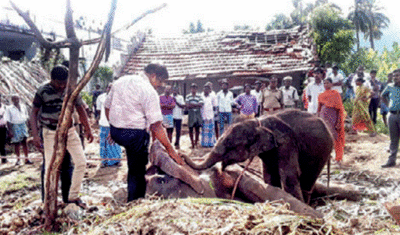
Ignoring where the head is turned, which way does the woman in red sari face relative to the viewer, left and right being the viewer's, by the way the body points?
facing the viewer and to the left of the viewer

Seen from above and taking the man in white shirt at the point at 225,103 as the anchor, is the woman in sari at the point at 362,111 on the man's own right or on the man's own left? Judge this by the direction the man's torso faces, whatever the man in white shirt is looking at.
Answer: on the man's own left

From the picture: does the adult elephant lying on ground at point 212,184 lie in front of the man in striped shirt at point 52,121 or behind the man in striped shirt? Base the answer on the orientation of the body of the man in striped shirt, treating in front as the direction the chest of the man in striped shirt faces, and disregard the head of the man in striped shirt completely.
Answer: in front

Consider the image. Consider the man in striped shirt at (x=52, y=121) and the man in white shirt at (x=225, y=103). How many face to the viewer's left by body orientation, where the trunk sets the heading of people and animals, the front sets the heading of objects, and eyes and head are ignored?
0

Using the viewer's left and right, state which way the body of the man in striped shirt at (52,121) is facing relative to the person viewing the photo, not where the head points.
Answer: facing the viewer and to the right of the viewer

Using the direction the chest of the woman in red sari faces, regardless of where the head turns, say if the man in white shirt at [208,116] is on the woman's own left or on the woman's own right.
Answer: on the woman's own right

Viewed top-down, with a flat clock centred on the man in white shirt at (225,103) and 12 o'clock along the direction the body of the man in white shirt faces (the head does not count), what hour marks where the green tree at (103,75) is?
The green tree is roughly at 5 o'clock from the man in white shirt.

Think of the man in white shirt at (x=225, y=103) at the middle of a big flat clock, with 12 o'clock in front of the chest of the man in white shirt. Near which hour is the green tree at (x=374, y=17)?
The green tree is roughly at 7 o'clock from the man in white shirt.

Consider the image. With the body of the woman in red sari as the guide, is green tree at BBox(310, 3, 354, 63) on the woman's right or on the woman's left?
on the woman's right

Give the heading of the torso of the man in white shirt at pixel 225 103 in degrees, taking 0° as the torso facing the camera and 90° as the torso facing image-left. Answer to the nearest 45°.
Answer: approximately 0°

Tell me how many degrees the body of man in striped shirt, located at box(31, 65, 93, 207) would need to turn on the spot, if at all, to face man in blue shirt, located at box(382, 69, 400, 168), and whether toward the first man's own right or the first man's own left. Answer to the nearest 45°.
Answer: approximately 45° to the first man's own left

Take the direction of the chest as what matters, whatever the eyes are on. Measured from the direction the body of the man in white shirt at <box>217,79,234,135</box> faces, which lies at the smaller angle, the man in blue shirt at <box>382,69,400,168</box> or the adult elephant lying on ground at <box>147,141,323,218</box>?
the adult elephant lying on ground

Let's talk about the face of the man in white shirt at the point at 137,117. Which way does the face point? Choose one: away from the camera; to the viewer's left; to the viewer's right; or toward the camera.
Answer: to the viewer's right
